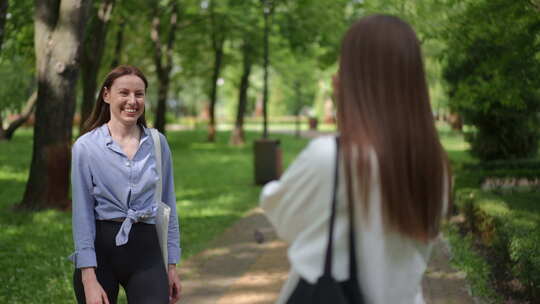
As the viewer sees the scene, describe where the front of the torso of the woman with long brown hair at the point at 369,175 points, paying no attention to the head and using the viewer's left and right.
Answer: facing away from the viewer and to the left of the viewer

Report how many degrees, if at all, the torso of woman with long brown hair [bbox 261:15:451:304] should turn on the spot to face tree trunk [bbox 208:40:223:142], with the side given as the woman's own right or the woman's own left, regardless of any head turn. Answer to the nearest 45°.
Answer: approximately 45° to the woman's own right

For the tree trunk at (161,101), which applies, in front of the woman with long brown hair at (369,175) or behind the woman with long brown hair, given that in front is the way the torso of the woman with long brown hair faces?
in front

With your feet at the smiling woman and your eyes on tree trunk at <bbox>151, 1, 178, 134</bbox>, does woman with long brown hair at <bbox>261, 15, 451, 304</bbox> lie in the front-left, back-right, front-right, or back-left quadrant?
back-right

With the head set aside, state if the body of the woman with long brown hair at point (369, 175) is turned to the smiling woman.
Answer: yes

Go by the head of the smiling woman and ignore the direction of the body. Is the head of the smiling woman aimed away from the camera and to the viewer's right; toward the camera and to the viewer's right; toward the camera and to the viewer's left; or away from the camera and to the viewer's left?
toward the camera and to the viewer's right

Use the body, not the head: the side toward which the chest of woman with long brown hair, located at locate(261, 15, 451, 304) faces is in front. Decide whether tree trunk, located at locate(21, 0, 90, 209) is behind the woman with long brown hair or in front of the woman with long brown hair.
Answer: in front

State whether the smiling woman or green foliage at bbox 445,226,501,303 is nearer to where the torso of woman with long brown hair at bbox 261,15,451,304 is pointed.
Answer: the smiling woman
